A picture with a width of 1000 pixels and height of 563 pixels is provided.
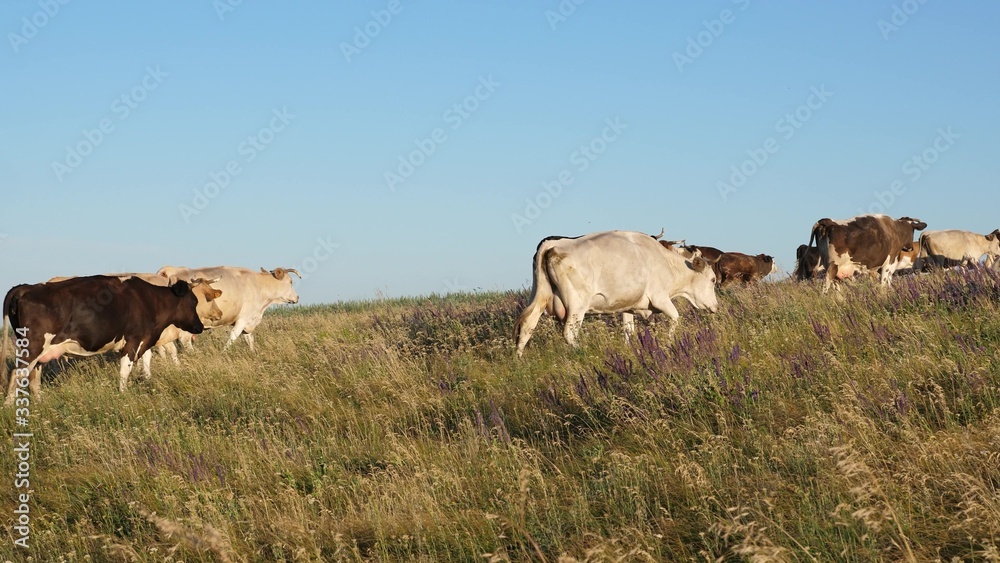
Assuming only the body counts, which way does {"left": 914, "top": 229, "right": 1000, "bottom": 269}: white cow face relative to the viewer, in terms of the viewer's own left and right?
facing to the right of the viewer

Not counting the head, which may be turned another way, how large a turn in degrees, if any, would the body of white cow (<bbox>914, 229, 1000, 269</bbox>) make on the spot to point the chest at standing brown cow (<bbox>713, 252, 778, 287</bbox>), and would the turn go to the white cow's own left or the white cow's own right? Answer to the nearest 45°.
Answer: approximately 180°

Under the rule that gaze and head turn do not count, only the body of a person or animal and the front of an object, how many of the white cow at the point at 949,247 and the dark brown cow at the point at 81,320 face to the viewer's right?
2

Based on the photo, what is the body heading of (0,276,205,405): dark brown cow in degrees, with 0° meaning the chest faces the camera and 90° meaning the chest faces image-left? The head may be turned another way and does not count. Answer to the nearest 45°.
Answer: approximately 270°

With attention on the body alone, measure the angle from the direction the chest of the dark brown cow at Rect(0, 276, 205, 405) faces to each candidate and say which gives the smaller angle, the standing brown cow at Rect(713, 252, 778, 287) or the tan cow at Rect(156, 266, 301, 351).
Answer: the standing brown cow

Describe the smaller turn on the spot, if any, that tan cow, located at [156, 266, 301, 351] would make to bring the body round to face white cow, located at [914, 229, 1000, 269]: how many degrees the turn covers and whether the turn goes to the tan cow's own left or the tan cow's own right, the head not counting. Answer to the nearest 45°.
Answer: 0° — it already faces it

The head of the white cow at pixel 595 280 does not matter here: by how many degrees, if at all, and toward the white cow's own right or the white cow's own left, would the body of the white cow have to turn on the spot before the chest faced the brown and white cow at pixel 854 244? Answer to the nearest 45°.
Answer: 0° — it already faces it

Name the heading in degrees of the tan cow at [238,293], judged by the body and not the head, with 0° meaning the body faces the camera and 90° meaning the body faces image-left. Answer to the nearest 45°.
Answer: approximately 270°

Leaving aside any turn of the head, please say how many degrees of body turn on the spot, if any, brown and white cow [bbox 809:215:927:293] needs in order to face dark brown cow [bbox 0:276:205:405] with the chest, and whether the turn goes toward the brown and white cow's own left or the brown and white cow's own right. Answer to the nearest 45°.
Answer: approximately 180°
